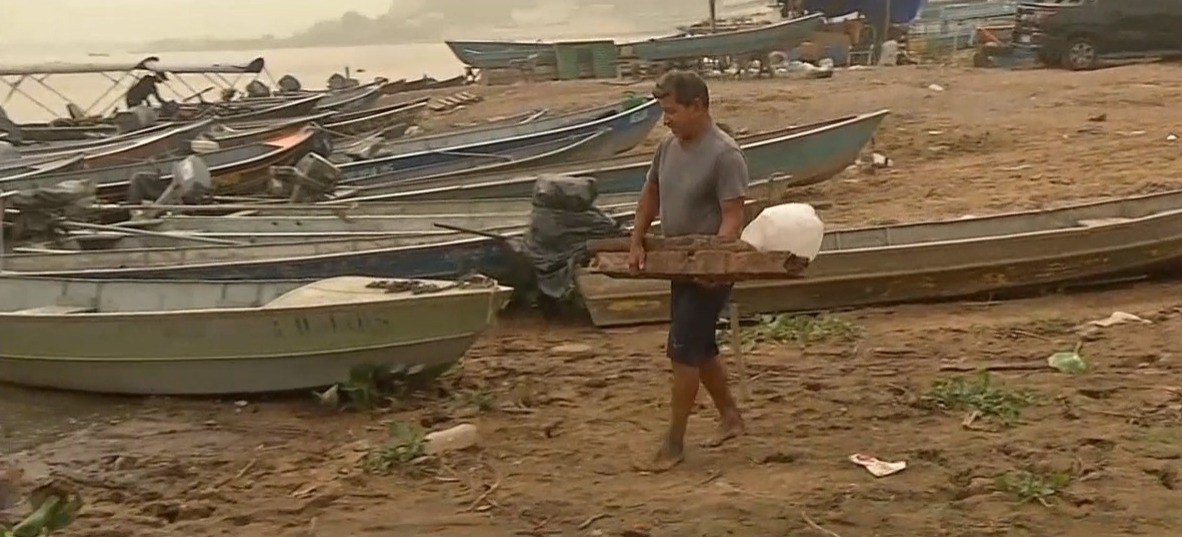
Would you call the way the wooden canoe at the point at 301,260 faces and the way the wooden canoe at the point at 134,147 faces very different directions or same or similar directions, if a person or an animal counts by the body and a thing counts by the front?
same or similar directions

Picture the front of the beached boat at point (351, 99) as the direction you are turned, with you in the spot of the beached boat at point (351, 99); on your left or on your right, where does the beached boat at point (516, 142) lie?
on your right

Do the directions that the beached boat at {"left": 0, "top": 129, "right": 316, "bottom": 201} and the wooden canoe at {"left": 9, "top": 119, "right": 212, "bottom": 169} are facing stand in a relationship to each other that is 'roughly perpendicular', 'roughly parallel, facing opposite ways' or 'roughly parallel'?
roughly parallel

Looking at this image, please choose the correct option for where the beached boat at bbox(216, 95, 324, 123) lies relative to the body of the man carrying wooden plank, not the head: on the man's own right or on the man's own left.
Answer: on the man's own right

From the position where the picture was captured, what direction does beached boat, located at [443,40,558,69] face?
facing to the left of the viewer

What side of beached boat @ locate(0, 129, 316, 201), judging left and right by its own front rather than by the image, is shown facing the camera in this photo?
right

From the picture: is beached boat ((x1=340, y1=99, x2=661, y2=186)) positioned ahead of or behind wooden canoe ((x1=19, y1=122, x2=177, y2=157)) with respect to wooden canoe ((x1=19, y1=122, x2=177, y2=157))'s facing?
ahead

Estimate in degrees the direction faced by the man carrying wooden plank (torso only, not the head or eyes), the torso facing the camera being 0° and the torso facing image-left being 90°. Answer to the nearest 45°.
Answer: approximately 45°

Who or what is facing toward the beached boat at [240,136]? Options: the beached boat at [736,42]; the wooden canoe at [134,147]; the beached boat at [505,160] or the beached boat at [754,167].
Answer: the wooden canoe

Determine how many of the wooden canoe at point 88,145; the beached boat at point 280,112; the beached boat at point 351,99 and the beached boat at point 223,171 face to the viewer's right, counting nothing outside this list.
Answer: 4

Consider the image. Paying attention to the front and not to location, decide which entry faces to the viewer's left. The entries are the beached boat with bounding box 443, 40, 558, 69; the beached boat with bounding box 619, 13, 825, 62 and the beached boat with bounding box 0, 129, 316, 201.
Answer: the beached boat with bounding box 443, 40, 558, 69

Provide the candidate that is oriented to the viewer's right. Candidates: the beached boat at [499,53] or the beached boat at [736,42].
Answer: the beached boat at [736,42]

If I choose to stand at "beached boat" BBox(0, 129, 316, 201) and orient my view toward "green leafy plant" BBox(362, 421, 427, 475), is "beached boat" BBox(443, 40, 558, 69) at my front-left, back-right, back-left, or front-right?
back-left

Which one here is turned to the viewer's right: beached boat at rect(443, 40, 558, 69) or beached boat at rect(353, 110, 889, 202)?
beached boat at rect(353, 110, 889, 202)

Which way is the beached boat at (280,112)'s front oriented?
to the viewer's right

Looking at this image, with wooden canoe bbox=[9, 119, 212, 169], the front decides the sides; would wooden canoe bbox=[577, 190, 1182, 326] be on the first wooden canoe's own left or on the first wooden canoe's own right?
on the first wooden canoe's own right

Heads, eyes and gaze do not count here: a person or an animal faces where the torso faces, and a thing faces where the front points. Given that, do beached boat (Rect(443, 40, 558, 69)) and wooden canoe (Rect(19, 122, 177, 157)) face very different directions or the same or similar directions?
very different directions

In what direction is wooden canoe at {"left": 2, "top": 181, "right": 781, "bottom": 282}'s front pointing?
to the viewer's right

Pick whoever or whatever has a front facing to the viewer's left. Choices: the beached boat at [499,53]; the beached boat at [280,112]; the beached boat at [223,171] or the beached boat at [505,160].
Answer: the beached boat at [499,53]

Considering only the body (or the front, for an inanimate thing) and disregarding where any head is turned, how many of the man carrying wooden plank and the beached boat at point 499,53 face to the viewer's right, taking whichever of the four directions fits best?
0
